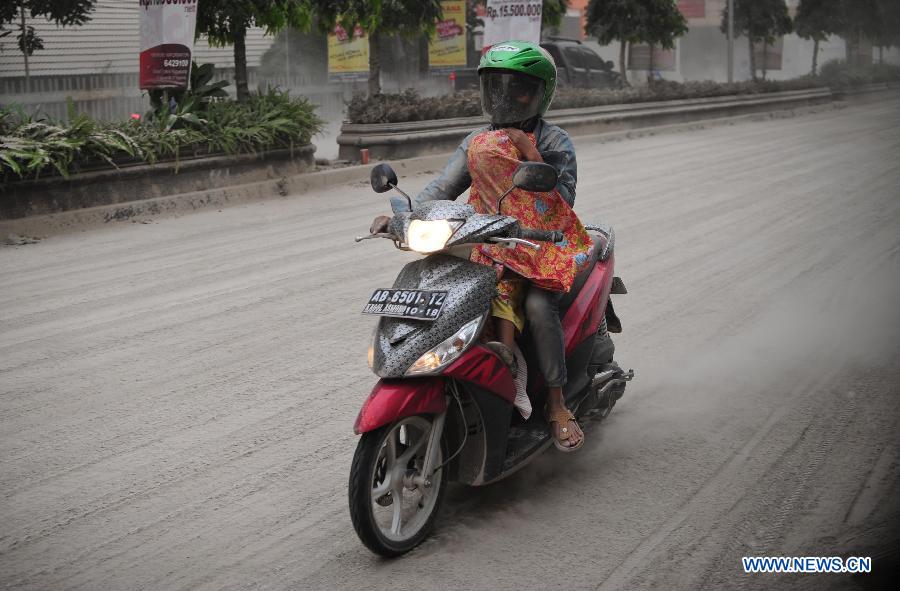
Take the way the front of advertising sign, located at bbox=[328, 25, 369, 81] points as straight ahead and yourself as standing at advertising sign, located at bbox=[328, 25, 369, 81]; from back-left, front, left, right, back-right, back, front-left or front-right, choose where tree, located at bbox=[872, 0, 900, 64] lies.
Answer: back-left

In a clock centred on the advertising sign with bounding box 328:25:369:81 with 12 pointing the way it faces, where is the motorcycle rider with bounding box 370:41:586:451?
The motorcycle rider is roughly at 12 o'clock from the advertising sign.

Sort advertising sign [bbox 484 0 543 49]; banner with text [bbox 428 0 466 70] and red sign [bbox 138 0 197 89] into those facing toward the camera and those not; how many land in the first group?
3

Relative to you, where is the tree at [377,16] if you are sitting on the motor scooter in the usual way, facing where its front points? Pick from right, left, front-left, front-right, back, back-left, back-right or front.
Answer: back-right

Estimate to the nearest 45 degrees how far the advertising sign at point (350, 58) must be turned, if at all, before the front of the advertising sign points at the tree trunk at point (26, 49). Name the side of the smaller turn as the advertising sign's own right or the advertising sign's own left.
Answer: approximately 45° to the advertising sign's own right

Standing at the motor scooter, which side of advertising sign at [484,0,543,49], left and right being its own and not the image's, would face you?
front

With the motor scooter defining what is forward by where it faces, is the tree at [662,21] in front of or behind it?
behind

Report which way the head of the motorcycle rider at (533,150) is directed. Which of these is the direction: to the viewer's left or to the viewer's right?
to the viewer's left
